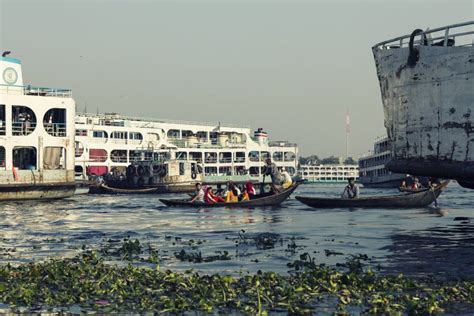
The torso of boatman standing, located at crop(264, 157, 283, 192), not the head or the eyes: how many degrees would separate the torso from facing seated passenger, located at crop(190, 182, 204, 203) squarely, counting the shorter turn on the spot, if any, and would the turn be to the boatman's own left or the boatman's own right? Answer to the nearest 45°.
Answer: approximately 45° to the boatman's own left

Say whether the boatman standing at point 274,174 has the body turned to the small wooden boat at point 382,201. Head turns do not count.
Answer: no

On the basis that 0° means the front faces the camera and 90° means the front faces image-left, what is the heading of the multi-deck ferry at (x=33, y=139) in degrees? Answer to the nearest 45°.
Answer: approximately 90°

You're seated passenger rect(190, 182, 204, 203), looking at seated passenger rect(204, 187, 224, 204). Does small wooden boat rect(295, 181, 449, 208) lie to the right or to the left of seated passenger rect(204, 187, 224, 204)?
left

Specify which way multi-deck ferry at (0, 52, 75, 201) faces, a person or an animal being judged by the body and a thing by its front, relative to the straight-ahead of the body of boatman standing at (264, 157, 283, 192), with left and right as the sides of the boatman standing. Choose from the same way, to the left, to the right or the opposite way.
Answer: the same way

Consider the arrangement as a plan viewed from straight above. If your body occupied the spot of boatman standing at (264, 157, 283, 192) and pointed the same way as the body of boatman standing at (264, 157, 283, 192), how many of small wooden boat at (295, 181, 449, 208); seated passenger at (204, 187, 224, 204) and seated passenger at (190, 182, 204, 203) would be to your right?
0

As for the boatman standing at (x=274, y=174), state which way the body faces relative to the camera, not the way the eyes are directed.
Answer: to the viewer's left

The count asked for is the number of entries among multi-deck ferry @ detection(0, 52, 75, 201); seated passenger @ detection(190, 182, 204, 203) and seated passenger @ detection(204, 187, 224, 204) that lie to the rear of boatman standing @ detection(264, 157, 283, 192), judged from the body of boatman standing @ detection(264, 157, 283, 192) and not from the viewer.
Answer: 0

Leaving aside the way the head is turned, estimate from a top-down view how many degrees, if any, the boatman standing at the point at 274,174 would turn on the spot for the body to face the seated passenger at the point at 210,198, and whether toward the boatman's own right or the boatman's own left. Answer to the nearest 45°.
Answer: approximately 45° to the boatman's own left

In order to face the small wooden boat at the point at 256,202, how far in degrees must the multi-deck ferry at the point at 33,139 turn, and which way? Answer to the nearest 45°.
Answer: approximately 135° to its left
